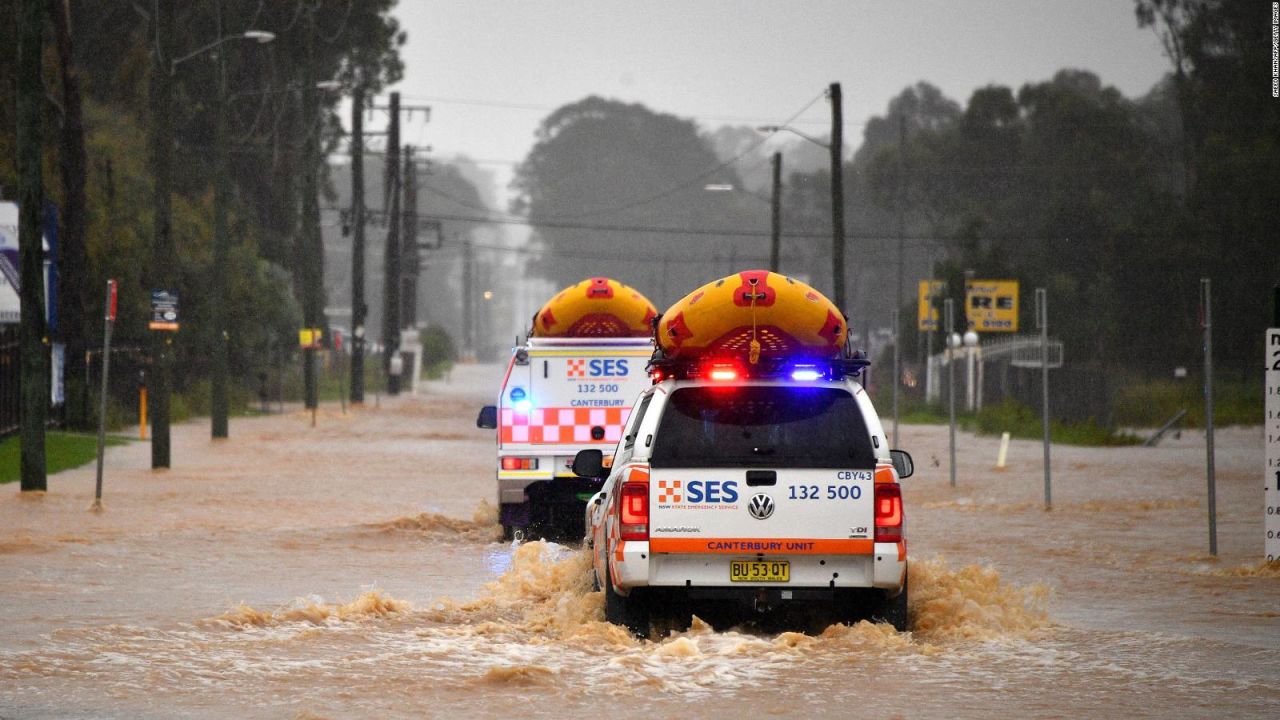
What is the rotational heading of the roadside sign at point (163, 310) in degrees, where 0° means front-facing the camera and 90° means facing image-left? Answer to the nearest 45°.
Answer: approximately 0°

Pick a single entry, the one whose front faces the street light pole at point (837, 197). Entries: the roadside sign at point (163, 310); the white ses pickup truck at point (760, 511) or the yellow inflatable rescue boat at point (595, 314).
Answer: the white ses pickup truck

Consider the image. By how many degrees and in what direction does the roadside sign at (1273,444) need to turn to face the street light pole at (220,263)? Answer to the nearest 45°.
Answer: approximately 135° to its right

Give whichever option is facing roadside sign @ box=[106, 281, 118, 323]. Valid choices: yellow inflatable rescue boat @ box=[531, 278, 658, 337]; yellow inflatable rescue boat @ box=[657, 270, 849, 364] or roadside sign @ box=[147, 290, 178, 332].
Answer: roadside sign @ box=[147, 290, 178, 332]

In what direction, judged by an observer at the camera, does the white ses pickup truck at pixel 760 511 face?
facing away from the viewer

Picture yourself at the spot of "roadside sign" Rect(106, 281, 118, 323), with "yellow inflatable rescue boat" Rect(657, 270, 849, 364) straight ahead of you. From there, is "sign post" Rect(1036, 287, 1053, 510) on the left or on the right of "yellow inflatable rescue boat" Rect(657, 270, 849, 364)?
left

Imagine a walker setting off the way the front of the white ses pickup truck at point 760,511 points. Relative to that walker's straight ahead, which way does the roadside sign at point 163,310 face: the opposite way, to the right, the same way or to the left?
the opposite way
